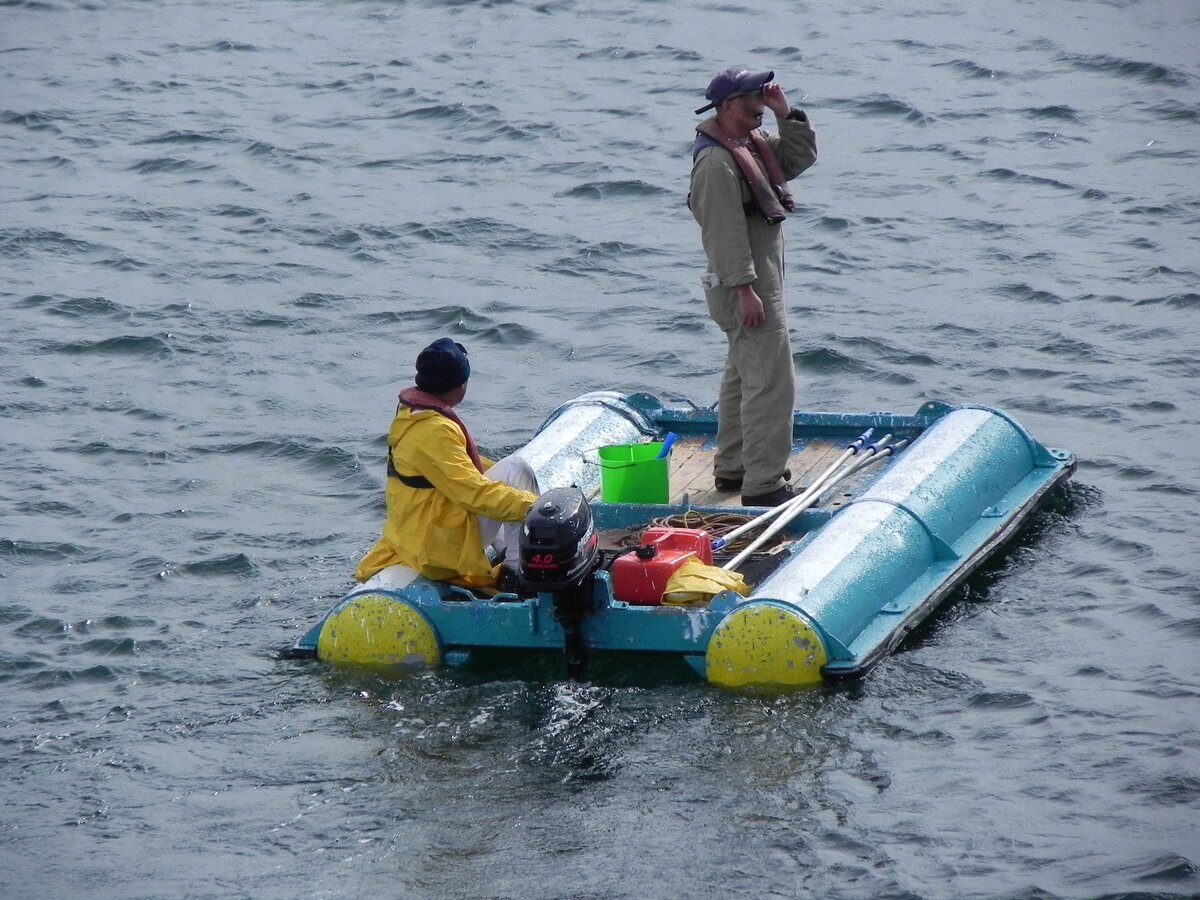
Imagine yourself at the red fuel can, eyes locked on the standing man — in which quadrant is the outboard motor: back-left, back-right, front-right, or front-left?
back-left

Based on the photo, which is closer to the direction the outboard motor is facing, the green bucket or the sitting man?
the green bucket

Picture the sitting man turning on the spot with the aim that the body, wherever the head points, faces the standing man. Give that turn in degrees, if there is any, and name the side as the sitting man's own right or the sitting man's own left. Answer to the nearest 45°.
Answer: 0° — they already face them

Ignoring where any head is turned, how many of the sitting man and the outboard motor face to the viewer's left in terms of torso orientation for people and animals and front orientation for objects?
0

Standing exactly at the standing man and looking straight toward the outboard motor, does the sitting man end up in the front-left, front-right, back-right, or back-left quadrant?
front-right

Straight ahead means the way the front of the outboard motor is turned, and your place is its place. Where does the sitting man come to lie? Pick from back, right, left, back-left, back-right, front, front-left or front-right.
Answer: left

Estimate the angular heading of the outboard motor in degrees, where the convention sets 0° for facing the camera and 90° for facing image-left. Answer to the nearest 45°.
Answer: approximately 225°

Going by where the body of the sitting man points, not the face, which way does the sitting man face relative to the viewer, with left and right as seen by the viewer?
facing away from the viewer and to the right of the viewer

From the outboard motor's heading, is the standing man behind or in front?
in front

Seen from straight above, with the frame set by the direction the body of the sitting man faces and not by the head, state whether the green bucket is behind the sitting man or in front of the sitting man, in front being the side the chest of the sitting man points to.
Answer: in front

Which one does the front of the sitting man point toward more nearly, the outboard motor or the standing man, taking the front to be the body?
the standing man
